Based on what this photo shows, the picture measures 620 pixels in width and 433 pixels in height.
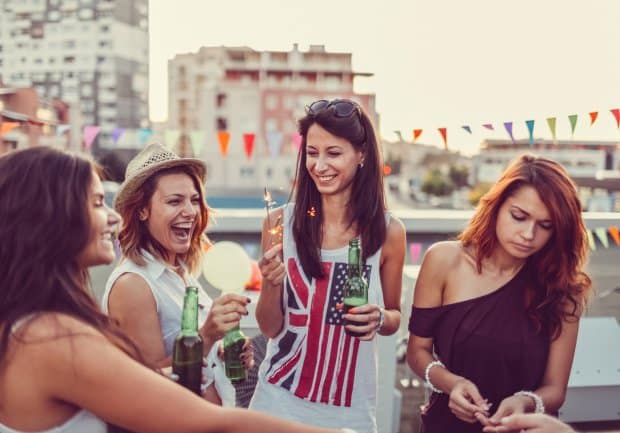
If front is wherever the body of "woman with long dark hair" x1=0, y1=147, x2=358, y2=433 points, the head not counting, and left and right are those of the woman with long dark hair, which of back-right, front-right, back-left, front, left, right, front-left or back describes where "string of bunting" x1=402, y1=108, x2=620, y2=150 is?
front-left

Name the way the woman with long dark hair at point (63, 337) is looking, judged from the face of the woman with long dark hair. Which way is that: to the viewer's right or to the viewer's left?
to the viewer's right

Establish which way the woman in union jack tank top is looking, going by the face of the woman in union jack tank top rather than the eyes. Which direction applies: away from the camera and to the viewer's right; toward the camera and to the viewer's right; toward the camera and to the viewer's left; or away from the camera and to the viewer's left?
toward the camera and to the viewer's left

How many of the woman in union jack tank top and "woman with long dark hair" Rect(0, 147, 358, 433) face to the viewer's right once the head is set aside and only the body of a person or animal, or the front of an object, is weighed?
1

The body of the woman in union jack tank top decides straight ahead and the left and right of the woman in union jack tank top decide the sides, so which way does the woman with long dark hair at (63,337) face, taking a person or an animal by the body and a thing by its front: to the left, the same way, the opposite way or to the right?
to the left

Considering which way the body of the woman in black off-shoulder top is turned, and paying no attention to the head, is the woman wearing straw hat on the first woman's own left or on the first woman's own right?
on the first woman's own right

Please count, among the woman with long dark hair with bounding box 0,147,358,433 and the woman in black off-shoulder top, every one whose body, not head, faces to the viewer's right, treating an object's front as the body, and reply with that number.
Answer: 1

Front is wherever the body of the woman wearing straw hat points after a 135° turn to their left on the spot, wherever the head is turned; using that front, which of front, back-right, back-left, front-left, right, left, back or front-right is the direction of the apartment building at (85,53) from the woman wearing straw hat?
front

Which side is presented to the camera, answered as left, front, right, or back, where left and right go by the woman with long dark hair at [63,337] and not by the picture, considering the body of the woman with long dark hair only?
right

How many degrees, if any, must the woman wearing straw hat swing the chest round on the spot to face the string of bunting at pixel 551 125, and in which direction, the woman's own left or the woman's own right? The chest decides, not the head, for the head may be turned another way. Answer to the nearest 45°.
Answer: approximately 90° to the woman's own left

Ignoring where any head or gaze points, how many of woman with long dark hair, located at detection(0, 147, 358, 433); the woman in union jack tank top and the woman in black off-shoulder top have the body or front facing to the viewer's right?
1
